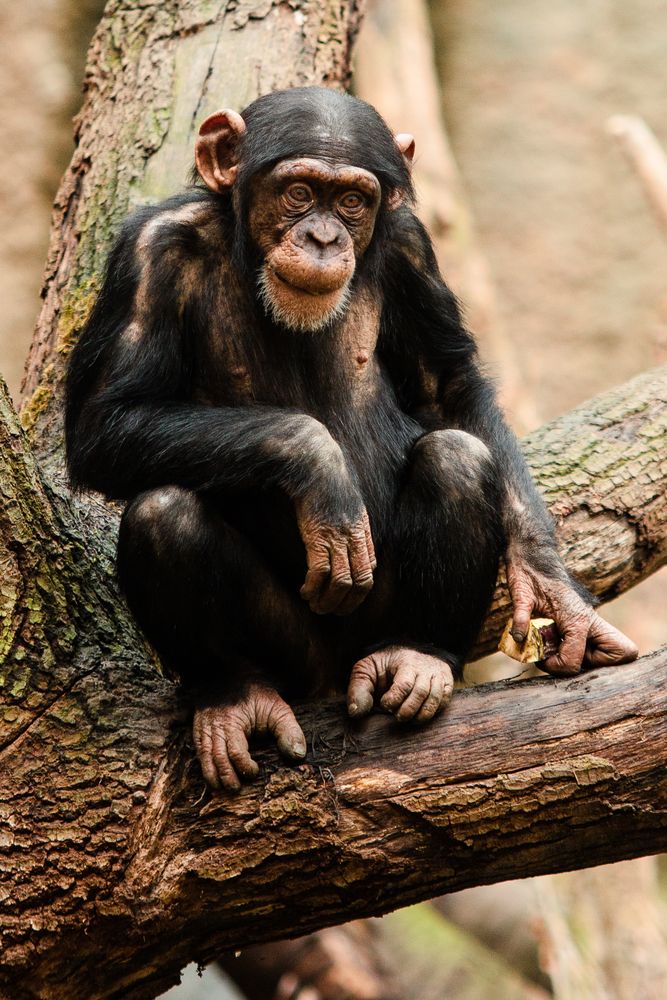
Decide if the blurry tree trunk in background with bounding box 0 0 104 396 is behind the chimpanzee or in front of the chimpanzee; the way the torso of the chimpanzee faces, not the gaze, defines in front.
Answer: behind

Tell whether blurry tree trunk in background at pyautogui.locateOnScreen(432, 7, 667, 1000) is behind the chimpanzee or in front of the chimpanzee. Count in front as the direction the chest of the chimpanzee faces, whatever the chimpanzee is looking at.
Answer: behind

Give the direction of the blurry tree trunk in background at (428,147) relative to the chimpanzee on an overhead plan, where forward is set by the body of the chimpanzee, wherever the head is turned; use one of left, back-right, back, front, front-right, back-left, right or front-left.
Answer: back

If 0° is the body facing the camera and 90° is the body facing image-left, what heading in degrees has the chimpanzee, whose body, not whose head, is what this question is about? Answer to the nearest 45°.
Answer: approximately 0°

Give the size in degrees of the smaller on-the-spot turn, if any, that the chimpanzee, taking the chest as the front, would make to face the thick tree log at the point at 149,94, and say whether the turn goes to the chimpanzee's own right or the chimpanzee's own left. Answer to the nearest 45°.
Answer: approximately 180°

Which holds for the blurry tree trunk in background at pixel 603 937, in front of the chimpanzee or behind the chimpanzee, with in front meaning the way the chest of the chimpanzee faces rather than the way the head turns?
behind

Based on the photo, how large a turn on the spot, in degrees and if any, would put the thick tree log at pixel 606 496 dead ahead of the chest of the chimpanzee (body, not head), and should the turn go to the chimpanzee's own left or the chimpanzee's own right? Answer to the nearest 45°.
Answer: approximately 135° to the chimpanzee's own left
